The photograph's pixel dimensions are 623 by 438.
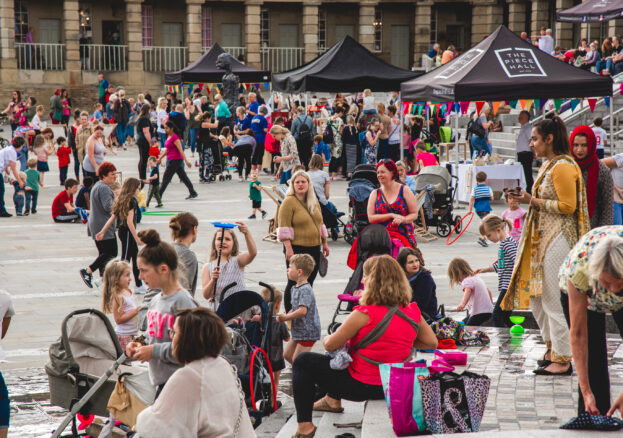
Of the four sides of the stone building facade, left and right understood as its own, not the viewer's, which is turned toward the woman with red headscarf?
front

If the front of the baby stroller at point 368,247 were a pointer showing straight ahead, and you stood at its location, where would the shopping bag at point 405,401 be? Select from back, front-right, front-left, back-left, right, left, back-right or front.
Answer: front-left

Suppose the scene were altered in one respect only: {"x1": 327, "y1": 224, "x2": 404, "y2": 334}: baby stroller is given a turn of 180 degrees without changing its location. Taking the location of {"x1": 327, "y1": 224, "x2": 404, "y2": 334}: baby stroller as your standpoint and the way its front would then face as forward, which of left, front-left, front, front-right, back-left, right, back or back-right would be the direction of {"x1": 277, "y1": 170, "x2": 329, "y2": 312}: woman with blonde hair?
left

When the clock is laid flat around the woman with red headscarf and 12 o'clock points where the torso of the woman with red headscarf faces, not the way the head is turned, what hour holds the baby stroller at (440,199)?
The baby stroller is roughly at 4 o'clock from the woman with red headscarf.

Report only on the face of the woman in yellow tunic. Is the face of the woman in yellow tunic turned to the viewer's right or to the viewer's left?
to the viewer's left

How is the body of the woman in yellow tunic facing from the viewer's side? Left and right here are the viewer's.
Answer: facing to the left of the viewer

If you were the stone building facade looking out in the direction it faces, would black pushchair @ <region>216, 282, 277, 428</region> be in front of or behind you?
in front

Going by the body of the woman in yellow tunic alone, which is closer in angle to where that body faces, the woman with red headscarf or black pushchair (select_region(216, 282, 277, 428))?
the black pushchair

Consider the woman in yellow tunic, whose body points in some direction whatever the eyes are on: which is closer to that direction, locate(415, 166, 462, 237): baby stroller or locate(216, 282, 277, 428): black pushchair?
the black pushchair

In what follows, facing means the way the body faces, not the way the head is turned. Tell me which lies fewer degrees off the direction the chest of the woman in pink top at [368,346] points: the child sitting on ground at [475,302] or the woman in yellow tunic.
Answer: the child sitting on ground

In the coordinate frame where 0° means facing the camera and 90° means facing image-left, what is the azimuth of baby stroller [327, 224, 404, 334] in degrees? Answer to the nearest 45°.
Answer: approximately 45°
